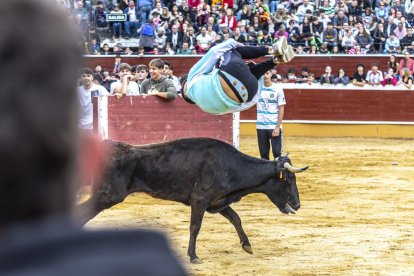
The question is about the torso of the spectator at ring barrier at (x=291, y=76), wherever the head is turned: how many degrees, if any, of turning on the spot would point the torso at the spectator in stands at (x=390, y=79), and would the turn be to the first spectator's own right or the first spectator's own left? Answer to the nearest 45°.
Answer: approximately 90° to the first spectator's own left

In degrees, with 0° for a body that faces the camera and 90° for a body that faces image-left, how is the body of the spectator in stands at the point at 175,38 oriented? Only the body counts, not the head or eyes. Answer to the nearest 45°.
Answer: approximately 0°

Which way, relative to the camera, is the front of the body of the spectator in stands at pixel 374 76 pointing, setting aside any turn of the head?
toward the camera

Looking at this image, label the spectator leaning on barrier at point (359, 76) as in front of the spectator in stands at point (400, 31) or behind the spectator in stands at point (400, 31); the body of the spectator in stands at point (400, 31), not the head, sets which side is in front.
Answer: in front

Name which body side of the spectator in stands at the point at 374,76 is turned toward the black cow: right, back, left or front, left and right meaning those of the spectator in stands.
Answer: front

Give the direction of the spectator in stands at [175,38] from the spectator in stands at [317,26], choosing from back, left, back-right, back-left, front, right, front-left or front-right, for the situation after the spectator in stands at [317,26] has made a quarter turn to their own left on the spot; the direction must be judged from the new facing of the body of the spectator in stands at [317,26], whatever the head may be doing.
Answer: back

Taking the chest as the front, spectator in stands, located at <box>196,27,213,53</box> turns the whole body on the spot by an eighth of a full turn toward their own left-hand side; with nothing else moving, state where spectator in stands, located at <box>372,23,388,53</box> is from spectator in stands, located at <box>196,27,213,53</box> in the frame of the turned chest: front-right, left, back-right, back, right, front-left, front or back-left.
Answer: front-left

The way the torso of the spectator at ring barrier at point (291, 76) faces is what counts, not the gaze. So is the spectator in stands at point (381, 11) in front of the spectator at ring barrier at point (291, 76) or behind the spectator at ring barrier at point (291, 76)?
behind

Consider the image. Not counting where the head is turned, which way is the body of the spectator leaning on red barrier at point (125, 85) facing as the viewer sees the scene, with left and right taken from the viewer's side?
facing the viewer

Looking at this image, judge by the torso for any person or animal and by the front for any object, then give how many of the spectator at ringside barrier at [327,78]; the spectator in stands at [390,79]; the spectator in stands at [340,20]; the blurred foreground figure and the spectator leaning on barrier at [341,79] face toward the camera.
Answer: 4

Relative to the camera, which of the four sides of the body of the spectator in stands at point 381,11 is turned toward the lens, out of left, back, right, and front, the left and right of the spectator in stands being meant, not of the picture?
front

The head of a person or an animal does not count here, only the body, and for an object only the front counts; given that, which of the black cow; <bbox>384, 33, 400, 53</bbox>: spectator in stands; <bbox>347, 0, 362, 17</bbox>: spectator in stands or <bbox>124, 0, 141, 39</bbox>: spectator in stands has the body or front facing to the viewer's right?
the black cow

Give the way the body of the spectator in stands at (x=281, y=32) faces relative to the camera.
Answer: toward the camera

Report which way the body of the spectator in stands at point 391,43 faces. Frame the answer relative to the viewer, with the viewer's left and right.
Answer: facing the viewer and to the left of the viewer

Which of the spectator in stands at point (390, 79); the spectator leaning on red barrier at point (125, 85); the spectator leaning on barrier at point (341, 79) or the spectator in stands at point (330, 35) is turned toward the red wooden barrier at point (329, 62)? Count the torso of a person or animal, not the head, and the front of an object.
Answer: the spectator in stands at point (330, 35)
